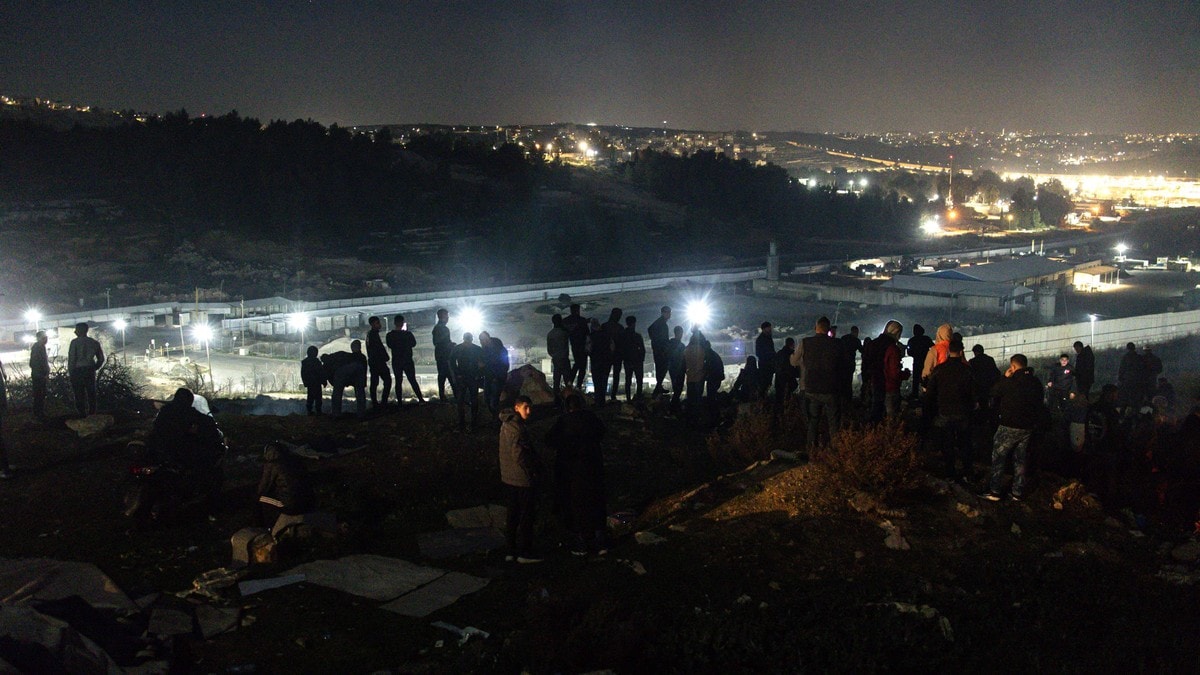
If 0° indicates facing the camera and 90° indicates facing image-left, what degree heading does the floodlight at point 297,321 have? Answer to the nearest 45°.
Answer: approximately 0°

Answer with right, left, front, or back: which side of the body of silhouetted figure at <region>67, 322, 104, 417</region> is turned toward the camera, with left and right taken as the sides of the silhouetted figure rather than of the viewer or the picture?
back

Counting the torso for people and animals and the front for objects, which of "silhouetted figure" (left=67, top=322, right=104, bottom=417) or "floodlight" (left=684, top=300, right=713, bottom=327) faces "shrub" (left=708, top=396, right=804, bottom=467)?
the floodlight

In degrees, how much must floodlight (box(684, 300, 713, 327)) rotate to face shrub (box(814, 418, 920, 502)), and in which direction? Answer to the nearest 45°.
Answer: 0° — it already faces it

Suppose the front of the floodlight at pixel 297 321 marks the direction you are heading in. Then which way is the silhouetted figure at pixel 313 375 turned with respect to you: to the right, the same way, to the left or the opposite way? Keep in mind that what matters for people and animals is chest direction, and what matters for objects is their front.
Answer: the opposite way

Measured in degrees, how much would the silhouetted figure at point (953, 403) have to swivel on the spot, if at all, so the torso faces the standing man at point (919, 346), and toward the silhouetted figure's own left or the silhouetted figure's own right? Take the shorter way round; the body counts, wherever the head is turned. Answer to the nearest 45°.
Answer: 0° — they already face them

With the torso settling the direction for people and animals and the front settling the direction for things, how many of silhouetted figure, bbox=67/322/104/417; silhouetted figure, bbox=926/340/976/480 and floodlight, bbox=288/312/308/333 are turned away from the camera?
2

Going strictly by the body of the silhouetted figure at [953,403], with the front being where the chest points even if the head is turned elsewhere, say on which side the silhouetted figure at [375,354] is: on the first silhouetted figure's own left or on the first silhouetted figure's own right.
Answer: on the first silhouetted figure's own left

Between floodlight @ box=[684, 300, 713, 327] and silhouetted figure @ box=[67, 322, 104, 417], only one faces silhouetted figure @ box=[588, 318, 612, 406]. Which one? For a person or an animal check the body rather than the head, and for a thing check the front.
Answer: the floodlight

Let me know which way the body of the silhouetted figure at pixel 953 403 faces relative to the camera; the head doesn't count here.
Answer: away from the camera

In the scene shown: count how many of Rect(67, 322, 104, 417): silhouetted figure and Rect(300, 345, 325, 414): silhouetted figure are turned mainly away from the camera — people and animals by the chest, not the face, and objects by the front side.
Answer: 2
